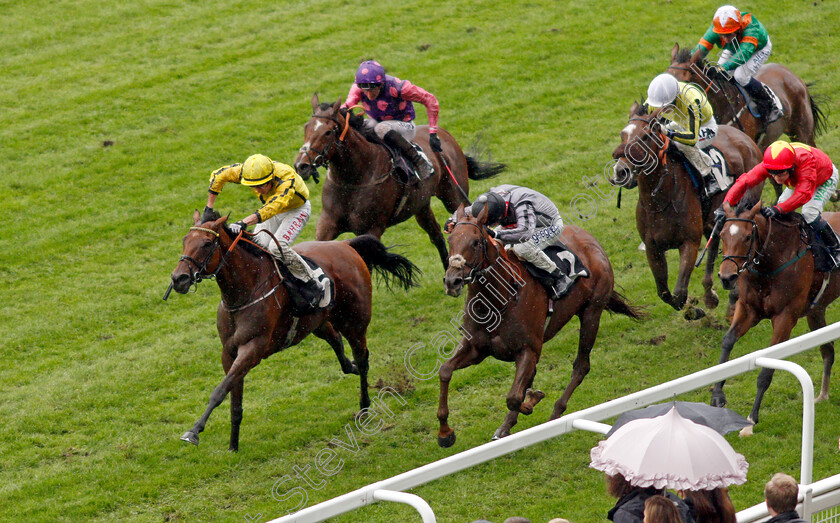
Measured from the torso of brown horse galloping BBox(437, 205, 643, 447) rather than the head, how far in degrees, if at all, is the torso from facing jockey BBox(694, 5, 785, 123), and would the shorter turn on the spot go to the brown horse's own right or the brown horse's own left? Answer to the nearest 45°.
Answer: approximately 180°

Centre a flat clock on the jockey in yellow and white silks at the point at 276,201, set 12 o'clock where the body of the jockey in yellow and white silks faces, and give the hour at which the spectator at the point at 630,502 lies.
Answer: The spectator is roughly at 10 o'clock from the jockey in yellow and white silks.

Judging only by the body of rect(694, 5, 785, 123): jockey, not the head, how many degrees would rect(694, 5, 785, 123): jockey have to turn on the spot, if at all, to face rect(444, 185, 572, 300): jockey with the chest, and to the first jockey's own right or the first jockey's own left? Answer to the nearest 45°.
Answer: approximately 45° to the first jockey's own left

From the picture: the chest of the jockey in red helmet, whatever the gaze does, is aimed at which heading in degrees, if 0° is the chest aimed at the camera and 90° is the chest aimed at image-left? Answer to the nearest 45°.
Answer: approximately 45°

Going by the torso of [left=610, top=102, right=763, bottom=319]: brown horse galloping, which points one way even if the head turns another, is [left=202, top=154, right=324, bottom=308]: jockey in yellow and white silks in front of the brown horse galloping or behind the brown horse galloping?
in front

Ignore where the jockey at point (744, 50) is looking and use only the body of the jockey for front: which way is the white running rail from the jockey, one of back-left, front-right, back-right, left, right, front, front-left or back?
front-left

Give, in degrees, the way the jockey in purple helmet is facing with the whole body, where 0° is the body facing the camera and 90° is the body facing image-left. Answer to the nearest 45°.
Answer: approximately 45°

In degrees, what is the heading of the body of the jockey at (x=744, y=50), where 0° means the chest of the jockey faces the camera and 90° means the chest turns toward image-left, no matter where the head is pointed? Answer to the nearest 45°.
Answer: approximately 45°

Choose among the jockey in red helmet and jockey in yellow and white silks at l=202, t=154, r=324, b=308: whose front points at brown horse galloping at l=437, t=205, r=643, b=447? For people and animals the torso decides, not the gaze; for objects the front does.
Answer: the jockey in red helmet

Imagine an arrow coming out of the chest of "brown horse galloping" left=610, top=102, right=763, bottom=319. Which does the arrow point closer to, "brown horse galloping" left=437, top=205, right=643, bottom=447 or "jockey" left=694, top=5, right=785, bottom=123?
the brown horse galloping

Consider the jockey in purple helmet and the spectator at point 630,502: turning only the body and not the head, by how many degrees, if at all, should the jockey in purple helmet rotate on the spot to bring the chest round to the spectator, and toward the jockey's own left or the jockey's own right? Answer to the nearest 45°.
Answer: approximately 45° to the jockey's own left
